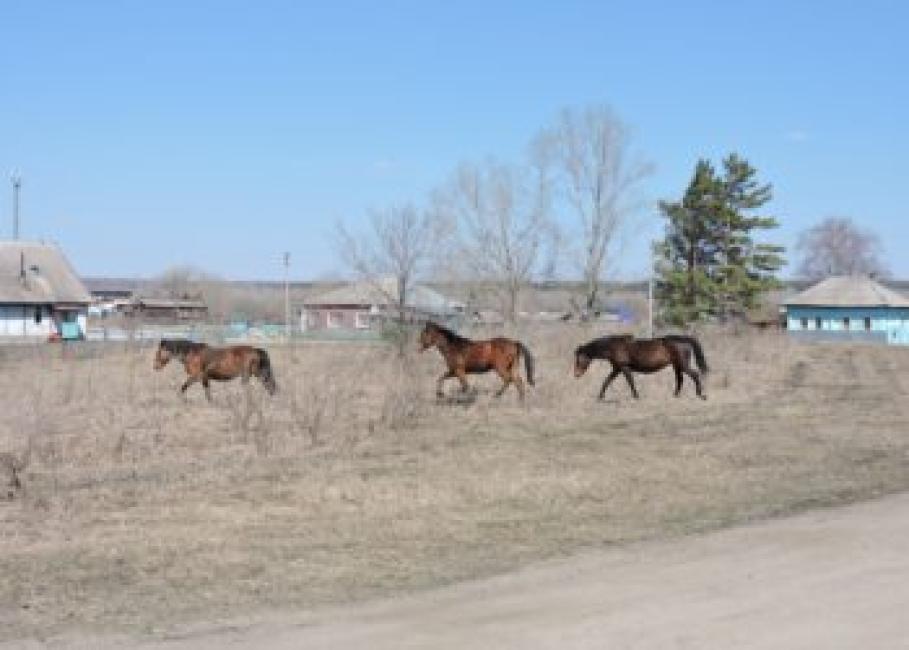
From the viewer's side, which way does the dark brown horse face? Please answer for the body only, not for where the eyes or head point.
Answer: to the viewer's left

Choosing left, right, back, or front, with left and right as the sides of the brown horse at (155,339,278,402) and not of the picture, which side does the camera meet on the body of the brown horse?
left

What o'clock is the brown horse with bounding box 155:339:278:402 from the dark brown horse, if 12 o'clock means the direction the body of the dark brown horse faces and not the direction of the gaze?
The brown horse is roughly at 12 o'clock from the dark brown horse.

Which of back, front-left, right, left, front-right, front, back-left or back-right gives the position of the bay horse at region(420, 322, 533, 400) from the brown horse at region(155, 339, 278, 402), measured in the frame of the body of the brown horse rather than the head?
back-left

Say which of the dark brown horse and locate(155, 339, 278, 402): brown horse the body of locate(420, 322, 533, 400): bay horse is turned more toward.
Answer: the brown horse

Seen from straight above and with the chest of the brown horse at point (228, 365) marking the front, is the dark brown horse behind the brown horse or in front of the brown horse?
behind

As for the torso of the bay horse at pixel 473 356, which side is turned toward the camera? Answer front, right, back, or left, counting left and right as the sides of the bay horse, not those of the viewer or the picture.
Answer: left
